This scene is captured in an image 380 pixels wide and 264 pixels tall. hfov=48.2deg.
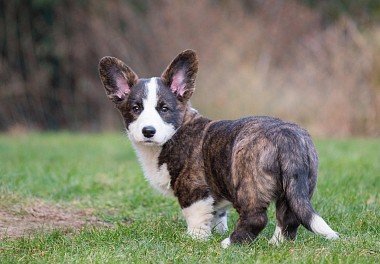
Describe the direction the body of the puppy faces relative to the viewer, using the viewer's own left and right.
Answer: facing away from the viewer and to the left of the viewer
